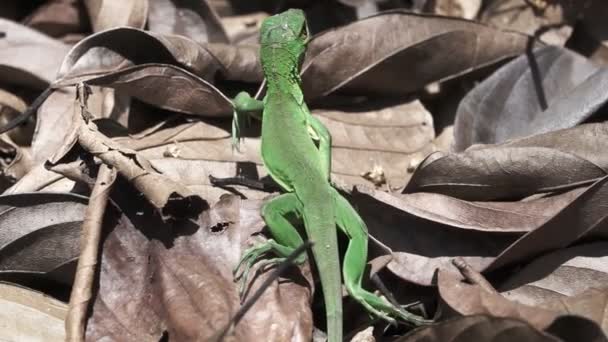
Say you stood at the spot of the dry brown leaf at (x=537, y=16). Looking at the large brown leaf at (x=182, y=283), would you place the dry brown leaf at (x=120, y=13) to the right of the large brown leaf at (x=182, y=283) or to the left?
right

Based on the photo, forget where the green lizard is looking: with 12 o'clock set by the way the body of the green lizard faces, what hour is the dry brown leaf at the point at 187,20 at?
The dry brown leaf is roughly at 11 o'clock from the green lizard.

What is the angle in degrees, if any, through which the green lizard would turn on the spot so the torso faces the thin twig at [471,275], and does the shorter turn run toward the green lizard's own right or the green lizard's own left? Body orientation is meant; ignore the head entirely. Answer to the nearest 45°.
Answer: approximately 135° to the green lizard's own right

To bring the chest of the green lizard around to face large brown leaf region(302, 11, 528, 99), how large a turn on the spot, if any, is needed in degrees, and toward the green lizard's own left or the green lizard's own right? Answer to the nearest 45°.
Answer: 0° — it already faces it

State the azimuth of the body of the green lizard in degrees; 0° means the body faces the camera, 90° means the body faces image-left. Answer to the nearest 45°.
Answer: approximately 180°

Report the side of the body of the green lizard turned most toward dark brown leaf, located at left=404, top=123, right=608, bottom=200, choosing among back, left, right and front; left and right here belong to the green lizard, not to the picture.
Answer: right

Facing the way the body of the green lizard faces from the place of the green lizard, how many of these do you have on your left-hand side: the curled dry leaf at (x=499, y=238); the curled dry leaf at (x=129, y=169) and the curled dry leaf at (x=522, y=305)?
1

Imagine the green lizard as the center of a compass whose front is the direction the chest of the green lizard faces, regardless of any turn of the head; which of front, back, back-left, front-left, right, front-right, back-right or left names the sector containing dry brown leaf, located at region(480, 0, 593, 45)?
front-right

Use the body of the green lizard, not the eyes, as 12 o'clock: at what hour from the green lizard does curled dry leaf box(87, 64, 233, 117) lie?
The curled dry leaf is roughly at 10 o'clock from the green lizard.

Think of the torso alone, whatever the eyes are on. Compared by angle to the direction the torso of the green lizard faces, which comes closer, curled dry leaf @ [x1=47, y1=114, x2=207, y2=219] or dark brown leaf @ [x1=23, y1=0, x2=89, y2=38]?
the dark brown leaf

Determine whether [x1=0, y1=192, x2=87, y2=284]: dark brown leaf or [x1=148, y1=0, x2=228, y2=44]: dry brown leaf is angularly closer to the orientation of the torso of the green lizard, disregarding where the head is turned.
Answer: the dry brown leaf
